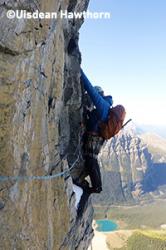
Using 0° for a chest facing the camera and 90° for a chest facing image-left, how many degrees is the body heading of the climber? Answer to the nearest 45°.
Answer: approximately 90°
